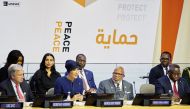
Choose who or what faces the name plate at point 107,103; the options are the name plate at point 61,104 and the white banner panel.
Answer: the white banner panel

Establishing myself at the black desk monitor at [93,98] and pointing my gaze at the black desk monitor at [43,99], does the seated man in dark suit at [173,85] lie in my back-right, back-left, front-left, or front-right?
back-right

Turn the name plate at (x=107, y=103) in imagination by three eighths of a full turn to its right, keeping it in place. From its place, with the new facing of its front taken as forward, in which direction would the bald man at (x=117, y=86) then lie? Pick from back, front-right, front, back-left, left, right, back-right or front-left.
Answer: front-right

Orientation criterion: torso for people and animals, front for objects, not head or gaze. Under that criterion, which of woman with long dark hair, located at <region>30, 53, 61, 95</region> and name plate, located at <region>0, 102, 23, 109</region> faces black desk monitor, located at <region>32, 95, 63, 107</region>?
the woman with long dark hair

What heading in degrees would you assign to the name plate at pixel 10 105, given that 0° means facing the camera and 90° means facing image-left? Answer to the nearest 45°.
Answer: approximately 0°

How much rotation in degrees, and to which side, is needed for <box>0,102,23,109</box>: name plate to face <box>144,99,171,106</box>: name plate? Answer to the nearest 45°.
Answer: approximately 90° to its left

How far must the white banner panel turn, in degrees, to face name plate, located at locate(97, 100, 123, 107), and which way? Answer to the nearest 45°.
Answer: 0° — it already faces it

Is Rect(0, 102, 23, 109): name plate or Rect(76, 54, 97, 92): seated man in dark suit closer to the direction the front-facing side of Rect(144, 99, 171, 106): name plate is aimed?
the name plate
